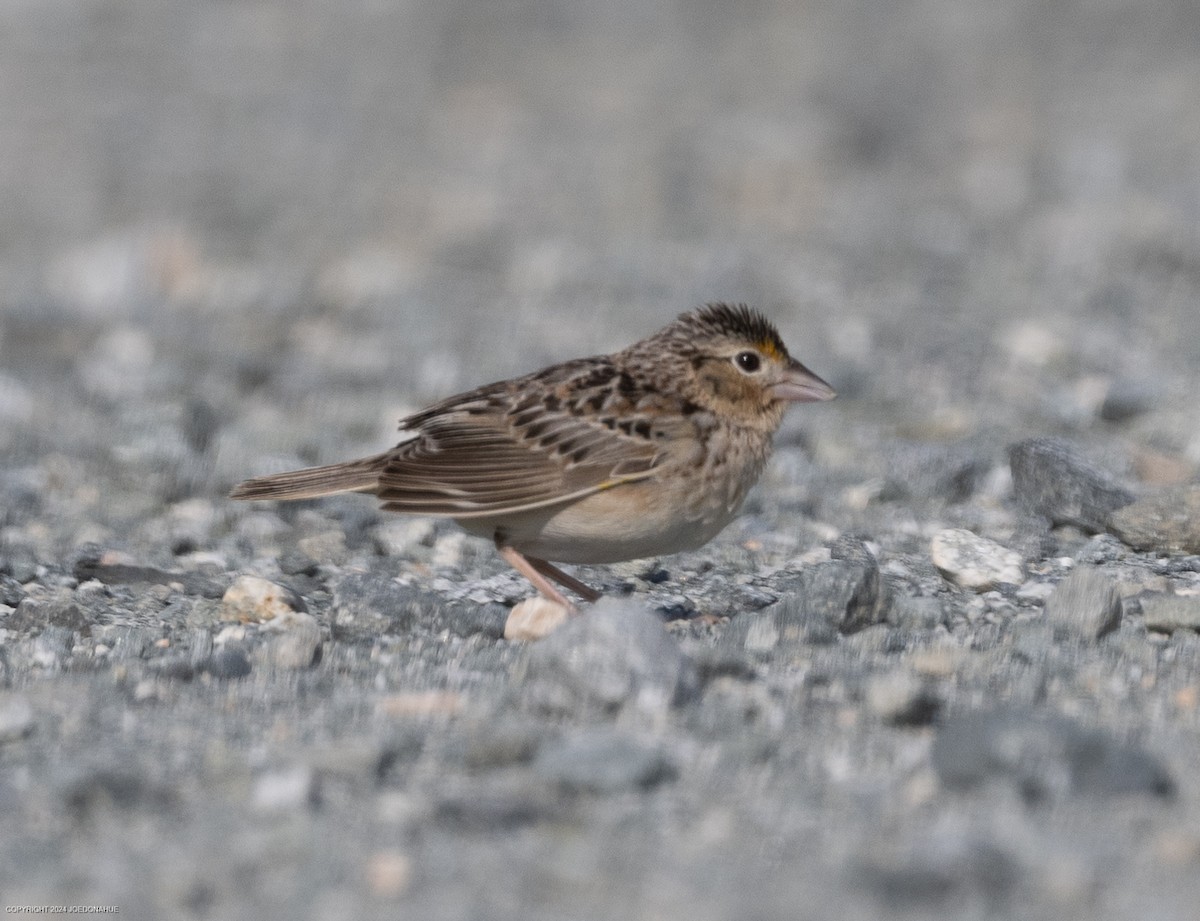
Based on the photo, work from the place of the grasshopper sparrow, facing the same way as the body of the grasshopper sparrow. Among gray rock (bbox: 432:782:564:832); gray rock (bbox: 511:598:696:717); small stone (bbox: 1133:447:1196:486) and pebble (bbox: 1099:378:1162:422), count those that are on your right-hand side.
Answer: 2

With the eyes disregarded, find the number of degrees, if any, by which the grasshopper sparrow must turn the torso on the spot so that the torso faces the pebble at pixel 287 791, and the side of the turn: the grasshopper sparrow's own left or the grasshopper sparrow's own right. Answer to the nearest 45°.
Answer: approximately 135° to the grasshopper sparrow's own right

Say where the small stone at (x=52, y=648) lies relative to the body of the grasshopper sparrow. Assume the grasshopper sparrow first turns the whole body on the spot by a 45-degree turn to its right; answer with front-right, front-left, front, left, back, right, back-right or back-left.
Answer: back-right

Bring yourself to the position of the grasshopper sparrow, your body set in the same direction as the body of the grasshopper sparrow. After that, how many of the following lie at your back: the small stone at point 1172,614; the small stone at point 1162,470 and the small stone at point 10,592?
1

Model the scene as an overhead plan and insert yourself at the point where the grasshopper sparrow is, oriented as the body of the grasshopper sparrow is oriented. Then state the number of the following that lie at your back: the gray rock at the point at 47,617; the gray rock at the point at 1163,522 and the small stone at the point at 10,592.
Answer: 2

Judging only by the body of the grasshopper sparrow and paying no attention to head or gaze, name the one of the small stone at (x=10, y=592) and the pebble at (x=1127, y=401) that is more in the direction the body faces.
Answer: the pebble

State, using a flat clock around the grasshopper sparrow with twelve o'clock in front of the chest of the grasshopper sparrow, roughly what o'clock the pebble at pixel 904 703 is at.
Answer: The pebble is roughly at 2 o'clock from the grasshopper sparrow.

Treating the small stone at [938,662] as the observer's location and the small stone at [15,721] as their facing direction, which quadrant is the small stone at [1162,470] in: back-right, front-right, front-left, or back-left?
back-right

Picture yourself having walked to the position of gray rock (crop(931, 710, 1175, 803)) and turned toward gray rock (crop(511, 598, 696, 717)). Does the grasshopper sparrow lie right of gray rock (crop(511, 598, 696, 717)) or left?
right

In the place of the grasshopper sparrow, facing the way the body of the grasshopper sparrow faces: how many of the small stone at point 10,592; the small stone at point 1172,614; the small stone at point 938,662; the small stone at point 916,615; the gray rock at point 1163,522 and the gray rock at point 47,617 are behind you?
2

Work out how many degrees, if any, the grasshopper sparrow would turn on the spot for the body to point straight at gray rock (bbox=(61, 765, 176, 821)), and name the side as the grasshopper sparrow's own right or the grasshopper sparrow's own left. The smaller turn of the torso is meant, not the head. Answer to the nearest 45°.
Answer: approximately 135° to the grasshopper sparrow's own right

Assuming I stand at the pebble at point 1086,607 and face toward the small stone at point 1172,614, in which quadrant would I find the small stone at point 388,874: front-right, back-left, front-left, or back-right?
back-right

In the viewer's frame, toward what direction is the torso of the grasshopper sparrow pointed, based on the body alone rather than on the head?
to the viewer's right

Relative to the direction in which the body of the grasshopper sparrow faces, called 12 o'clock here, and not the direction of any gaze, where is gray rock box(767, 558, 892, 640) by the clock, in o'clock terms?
The gray rock is roughly at 1 o'clock from the grasshopper sparrow.
